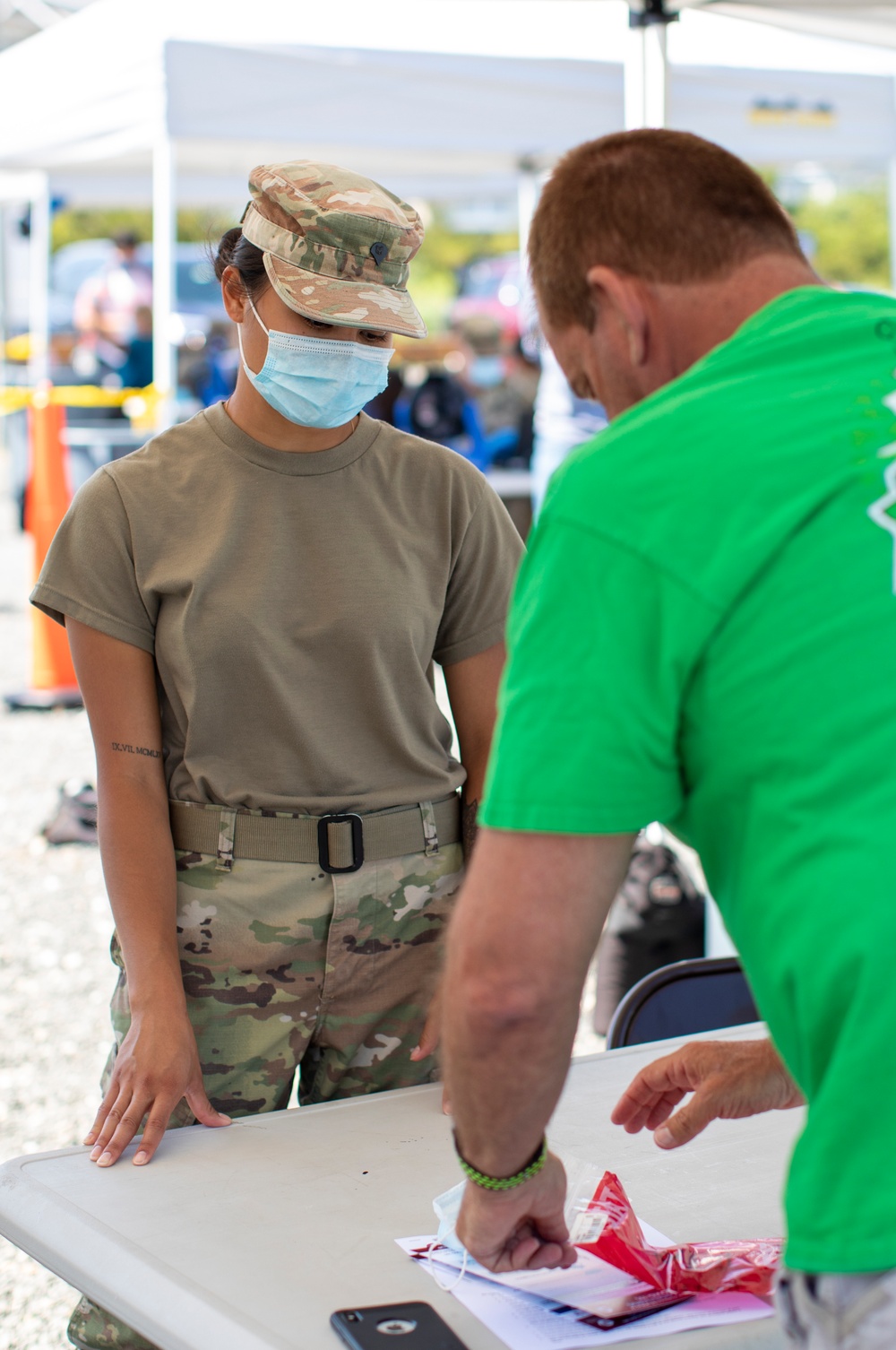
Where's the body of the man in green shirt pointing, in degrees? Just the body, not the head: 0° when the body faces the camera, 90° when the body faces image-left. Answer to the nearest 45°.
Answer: approximately 135°

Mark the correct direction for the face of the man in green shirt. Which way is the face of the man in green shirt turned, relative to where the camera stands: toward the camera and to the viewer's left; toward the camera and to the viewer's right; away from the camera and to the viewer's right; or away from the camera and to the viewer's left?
away from the camera and to the viewer's left

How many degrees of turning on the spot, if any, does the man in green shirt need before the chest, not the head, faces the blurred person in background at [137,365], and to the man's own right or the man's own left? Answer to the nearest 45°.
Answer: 0° — they already face them

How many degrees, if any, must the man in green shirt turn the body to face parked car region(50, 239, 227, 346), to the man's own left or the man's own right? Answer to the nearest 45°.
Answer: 0° — they already face it

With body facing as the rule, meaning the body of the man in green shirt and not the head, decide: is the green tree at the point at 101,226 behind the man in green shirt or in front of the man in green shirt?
in front

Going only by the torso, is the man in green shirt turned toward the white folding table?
yes

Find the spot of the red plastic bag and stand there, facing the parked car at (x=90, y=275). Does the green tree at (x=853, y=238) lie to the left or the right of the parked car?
right

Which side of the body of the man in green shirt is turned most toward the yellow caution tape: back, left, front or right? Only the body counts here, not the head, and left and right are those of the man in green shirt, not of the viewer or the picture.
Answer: front
